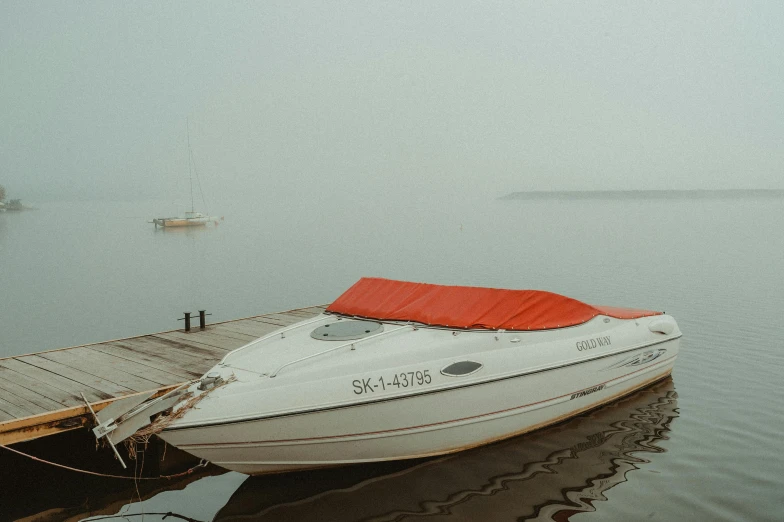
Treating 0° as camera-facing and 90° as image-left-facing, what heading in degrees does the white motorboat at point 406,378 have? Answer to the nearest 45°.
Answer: approximately 45°
